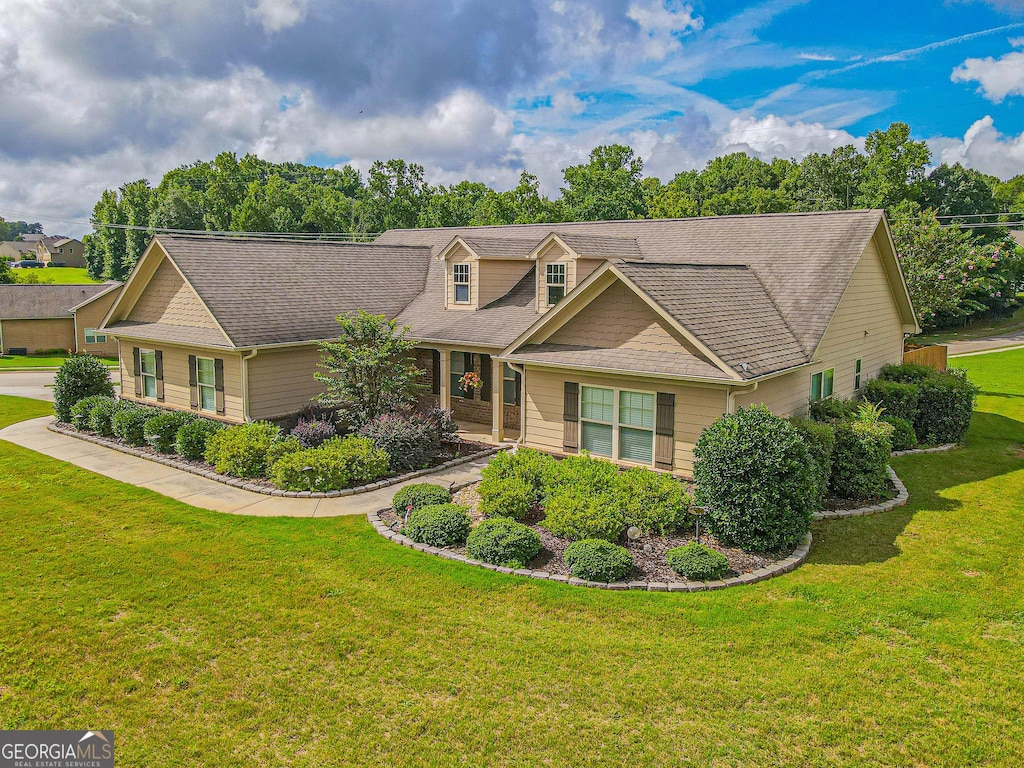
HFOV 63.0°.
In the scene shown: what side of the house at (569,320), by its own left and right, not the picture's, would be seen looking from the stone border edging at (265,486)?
front

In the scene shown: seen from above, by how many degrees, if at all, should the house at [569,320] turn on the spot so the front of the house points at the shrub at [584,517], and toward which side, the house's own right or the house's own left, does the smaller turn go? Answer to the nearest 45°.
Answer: approximately 45° to the house's own left

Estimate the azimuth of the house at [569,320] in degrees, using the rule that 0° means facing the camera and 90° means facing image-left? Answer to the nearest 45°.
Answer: approximately 45°

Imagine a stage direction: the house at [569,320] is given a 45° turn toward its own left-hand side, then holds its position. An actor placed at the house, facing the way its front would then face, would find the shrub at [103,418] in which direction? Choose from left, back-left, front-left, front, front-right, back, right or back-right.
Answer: right

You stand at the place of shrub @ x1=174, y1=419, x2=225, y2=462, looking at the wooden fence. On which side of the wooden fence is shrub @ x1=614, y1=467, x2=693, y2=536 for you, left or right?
right

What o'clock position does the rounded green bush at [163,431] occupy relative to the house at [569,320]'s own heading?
The rounded green bush is roughly at 1 o'clock from the house.

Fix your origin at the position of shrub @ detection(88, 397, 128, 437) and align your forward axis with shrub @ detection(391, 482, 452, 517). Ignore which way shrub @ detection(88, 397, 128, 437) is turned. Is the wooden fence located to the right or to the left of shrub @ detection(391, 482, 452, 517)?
left

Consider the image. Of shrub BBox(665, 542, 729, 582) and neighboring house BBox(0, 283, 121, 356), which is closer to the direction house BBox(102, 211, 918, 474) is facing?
the shrub

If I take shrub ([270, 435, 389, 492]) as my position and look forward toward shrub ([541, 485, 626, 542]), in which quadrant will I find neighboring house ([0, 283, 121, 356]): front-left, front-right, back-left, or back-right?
back-left

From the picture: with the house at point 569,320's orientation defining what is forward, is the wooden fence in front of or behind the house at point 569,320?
behind

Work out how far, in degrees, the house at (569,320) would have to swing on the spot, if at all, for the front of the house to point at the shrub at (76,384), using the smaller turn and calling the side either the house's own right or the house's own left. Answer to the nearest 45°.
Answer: approximately 45° to the house's own right

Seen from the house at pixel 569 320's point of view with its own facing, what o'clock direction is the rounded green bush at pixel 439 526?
The rounded green bush is roughly at 11 o'clock from the house.

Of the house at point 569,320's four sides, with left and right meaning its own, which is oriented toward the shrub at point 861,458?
left

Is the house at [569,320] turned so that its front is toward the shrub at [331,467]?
yes
